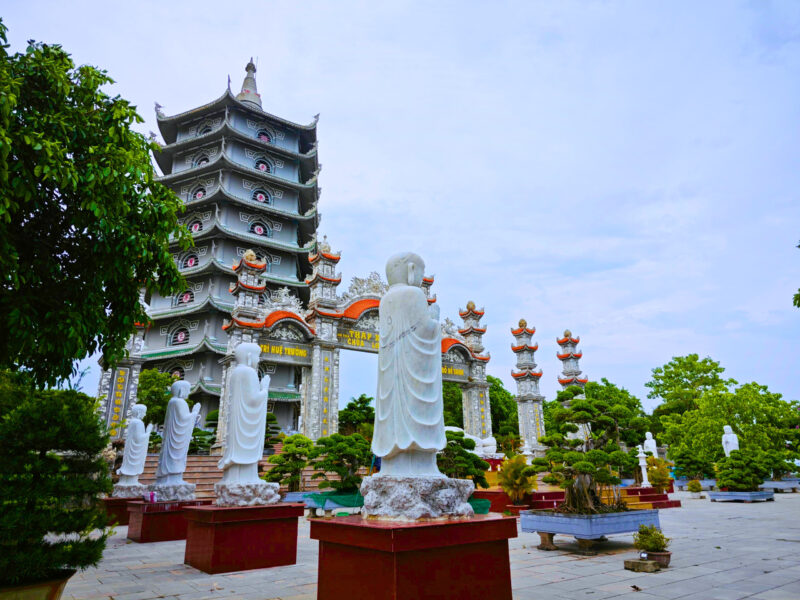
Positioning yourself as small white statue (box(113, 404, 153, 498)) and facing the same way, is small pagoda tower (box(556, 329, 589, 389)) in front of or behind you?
in front

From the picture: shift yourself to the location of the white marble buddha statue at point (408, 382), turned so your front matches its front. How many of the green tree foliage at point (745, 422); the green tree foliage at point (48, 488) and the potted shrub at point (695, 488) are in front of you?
2

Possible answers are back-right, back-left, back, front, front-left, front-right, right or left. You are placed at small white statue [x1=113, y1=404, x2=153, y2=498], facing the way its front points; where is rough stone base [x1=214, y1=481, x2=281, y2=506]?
right

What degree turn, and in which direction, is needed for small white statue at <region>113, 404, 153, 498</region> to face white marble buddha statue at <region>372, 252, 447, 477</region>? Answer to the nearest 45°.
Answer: approximately 90° to its right

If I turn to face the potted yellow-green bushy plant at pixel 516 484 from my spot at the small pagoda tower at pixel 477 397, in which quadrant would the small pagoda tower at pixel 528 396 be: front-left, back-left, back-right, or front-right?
back-left

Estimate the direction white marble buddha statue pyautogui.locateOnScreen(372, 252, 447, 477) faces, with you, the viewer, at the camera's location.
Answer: facing away from the viewer and to the right of the viewer

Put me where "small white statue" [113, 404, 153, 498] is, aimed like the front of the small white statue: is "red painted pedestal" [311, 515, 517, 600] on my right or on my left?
on my right

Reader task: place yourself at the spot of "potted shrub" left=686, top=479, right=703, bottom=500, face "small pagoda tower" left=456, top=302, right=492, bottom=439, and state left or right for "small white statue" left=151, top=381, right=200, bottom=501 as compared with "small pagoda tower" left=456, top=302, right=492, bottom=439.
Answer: left

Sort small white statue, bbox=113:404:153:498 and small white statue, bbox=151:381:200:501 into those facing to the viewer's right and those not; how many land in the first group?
2

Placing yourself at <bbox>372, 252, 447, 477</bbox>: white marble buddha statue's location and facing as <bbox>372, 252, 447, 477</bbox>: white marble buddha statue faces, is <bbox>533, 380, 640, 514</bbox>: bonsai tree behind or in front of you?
in front

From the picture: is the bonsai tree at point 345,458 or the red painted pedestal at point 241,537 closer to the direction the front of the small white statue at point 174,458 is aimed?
the bonsai tree

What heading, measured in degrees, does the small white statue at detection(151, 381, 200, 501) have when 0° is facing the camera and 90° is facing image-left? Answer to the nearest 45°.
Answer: approximately 270°

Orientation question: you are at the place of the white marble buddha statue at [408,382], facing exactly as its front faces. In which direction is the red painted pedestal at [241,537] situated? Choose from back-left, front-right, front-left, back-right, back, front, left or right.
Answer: left

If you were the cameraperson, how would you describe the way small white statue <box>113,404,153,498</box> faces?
facing to the right of the viewer

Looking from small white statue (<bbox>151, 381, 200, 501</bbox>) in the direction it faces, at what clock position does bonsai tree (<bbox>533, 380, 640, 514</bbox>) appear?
The bonsai tree is roughly at 1 o'clock from the small white statue.
